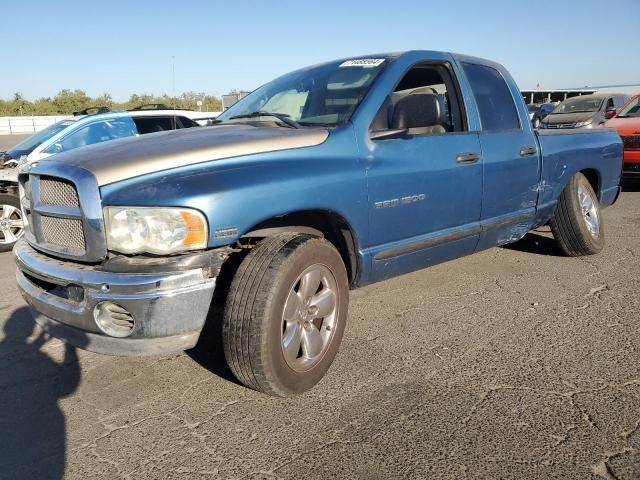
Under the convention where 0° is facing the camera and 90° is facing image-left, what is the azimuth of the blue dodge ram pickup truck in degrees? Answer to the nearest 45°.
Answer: approximately 45°

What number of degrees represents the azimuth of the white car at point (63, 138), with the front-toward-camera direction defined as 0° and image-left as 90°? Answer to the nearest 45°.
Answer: approximately 45°

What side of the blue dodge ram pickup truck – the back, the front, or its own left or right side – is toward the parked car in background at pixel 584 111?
back

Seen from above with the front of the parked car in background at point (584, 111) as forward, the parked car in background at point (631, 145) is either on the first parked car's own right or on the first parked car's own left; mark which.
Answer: on the first parked car's own left

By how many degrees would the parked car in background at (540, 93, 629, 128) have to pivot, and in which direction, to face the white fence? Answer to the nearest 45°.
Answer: approximately 45° to its right

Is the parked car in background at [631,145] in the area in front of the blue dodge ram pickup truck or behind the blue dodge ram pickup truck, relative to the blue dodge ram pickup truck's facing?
behind

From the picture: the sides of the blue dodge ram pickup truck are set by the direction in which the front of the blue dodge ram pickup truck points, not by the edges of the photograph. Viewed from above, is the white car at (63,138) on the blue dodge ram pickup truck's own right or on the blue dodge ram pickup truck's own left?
on the blue dodge ram pickup truck's own right

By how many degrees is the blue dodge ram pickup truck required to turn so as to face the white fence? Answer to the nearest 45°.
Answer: approximately 90° to its right
